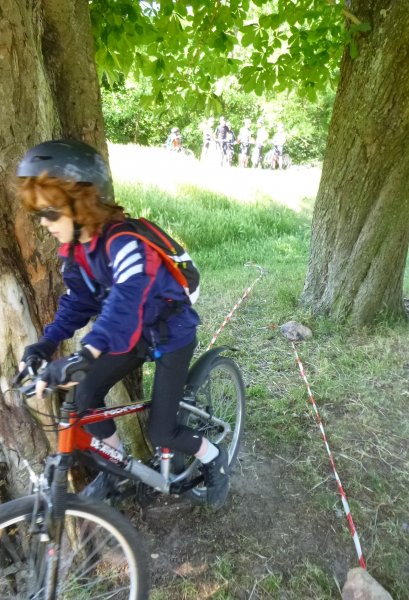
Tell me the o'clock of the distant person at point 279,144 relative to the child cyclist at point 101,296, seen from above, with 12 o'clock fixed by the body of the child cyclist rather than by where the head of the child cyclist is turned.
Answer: The distant person is roughly at 5 o'clock from the child cyclist.

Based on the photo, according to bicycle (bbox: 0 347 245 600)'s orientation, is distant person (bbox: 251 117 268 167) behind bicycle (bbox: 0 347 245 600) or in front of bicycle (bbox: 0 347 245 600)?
behind

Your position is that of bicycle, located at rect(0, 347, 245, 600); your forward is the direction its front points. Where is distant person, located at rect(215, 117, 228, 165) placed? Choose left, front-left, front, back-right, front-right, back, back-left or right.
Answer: back-right

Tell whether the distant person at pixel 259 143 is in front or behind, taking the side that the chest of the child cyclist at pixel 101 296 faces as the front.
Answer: behind

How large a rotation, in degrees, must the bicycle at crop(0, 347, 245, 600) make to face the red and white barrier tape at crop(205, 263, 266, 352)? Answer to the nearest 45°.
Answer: approximately 180°

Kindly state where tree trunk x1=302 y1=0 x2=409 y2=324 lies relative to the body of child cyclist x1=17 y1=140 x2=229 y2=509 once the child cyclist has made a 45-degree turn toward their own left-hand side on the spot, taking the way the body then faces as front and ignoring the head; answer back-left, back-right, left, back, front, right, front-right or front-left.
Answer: back-left

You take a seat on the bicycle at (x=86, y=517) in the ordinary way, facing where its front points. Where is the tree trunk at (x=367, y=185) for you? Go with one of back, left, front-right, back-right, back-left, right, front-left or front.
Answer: back

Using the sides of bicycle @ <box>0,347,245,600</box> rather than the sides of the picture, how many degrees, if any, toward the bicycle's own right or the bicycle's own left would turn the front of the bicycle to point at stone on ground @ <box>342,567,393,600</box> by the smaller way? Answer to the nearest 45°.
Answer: approximately 135° to the bicycle's own left

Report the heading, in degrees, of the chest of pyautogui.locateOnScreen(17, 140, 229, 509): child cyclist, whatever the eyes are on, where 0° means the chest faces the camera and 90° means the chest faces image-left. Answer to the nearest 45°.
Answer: approximately 45°

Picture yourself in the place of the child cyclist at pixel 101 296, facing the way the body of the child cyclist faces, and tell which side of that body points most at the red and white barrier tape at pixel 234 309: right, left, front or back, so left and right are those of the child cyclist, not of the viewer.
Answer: back
